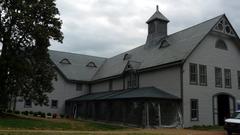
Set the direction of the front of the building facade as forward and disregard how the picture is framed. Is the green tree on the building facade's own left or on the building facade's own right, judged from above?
on the building facade's own right
